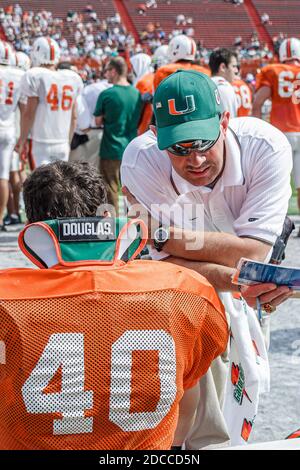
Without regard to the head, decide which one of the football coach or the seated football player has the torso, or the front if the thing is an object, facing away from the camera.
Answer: the seated football player

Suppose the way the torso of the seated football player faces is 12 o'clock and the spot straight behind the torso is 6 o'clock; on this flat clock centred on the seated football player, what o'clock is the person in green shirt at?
The person in green shirt is roughly at 12 o'clock from the seated football player.

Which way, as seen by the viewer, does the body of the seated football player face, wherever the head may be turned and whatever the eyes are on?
away from the camera

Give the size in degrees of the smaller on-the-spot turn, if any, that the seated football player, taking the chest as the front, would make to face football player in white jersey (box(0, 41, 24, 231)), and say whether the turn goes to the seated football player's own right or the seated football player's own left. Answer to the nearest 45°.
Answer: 0° — they already face them

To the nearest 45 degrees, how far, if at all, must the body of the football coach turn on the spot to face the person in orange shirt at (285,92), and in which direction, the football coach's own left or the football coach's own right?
approximately 180°

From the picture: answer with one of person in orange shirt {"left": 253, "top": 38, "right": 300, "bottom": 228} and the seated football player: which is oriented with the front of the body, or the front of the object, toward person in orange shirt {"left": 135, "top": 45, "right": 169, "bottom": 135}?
the seated football player

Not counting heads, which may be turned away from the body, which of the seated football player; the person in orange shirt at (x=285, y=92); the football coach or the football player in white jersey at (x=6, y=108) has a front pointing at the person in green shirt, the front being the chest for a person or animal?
the seated football player

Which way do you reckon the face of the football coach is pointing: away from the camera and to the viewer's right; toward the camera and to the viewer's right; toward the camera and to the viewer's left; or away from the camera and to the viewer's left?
toward the camera and to the viewer's left
